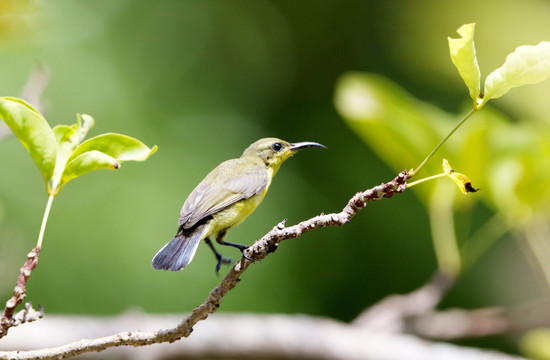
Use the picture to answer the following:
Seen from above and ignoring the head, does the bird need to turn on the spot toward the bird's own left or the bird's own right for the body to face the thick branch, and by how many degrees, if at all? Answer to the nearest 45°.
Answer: approximately 90° to the bird's own left

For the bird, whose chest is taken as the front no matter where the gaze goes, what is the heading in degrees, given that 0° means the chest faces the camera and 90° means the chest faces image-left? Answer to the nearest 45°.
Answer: approximately 270°
